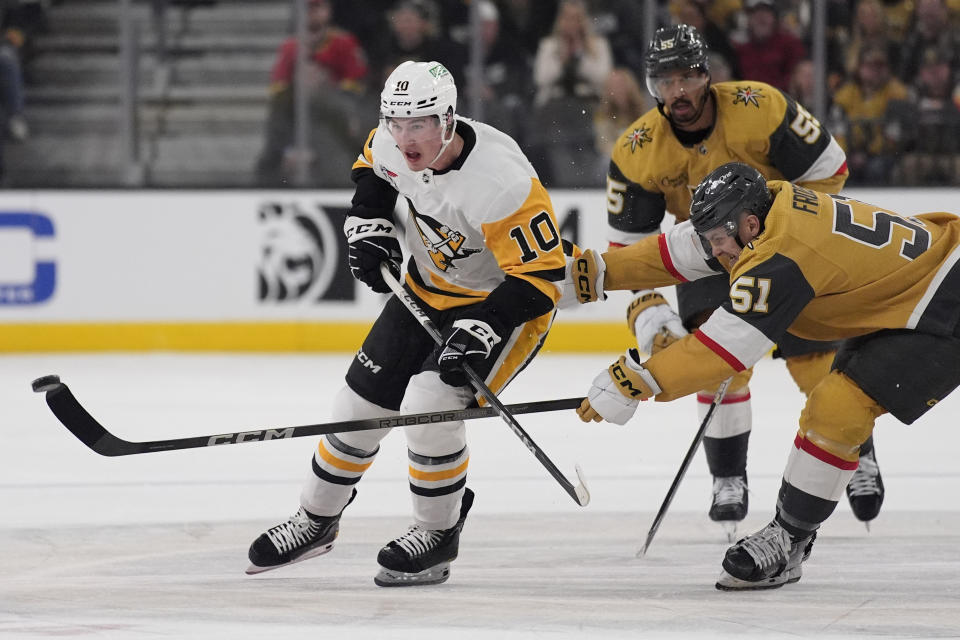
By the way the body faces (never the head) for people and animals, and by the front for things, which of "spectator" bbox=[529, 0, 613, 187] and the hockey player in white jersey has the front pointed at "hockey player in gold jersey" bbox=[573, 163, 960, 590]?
the spectator

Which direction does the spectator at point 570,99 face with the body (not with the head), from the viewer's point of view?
toward the camera

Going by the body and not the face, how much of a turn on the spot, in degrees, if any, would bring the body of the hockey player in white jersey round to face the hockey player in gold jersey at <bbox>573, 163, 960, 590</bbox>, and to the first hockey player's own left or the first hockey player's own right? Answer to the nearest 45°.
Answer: approximately 135° to the first hockey player's own left

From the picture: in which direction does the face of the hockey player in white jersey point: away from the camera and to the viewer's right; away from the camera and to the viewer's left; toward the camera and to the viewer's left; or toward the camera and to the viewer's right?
toward the camera and to the viewer's left

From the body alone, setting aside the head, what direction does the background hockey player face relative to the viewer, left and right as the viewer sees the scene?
facing the viewer

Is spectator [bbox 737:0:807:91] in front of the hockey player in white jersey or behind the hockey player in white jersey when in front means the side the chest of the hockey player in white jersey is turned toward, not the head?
behind

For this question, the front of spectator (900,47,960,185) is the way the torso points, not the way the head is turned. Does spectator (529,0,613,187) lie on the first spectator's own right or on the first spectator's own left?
on the first spectator's own right

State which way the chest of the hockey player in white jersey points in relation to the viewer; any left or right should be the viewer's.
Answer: facing the viewer and to the left of the viewer

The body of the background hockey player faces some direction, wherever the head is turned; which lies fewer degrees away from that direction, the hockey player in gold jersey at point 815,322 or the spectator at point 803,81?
the hockey player in gold jersey

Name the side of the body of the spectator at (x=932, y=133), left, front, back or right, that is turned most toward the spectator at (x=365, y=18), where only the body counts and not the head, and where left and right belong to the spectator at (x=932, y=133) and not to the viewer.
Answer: right

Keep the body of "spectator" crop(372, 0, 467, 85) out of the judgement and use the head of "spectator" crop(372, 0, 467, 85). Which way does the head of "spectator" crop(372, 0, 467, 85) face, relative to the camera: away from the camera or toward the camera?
toward the camera

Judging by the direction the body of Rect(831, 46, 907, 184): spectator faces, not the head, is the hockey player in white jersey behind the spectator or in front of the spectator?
in front

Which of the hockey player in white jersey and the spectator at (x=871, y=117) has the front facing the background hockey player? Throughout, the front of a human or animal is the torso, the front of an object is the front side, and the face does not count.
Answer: the spectator

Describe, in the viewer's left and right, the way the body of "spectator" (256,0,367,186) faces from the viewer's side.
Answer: facing the viewer

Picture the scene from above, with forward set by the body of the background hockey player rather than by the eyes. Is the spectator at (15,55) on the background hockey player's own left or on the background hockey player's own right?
on the background hockey player's own right

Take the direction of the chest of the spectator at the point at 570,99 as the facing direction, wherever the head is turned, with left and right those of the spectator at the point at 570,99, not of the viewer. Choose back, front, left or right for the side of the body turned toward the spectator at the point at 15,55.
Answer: right

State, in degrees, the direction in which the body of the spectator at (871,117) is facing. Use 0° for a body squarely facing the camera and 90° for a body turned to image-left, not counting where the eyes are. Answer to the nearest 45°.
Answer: approximately 0°

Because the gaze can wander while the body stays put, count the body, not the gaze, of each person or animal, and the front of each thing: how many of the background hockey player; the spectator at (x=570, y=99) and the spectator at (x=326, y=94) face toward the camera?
3
